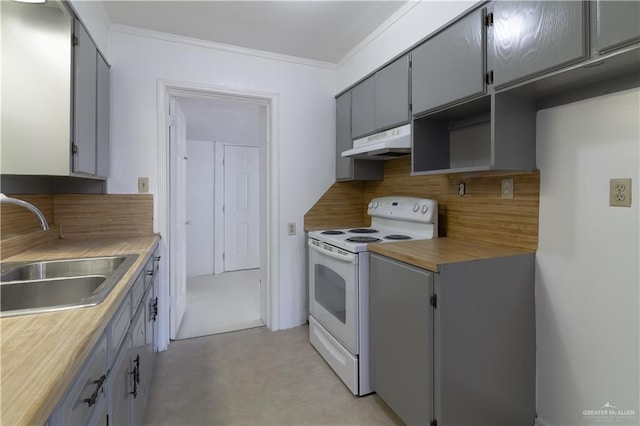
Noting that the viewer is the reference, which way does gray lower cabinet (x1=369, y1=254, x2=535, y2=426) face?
facing the viewer and to the left of the viewer

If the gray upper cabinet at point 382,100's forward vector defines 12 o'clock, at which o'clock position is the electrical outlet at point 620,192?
The electrical outlet is roughly at 9 o'clock from the gray upper cabinet.

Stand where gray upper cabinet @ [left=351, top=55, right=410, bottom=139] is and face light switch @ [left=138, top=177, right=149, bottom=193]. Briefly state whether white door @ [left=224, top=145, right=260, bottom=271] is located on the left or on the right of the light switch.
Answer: right

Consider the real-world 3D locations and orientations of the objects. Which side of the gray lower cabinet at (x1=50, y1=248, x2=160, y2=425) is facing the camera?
right

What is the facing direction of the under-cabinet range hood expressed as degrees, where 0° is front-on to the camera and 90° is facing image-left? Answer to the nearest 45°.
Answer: approximately 45°

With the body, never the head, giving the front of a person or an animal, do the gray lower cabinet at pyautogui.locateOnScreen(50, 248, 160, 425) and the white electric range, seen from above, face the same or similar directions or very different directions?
very different directions

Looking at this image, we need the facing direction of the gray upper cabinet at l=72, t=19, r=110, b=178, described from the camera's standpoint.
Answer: facing to the right of the viewer

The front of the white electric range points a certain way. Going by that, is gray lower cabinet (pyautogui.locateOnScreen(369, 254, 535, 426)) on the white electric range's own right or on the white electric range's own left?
on the white electric range's own left

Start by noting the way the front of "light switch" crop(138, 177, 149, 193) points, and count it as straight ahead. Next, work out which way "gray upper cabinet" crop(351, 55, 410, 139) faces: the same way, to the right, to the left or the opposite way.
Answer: to the right

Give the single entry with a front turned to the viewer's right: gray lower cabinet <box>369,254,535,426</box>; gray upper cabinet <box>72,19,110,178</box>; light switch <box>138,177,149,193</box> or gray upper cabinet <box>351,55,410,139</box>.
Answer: gray upper cabinet <box>72,19,110,178</box>

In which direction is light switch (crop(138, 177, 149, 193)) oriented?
toward the camera
